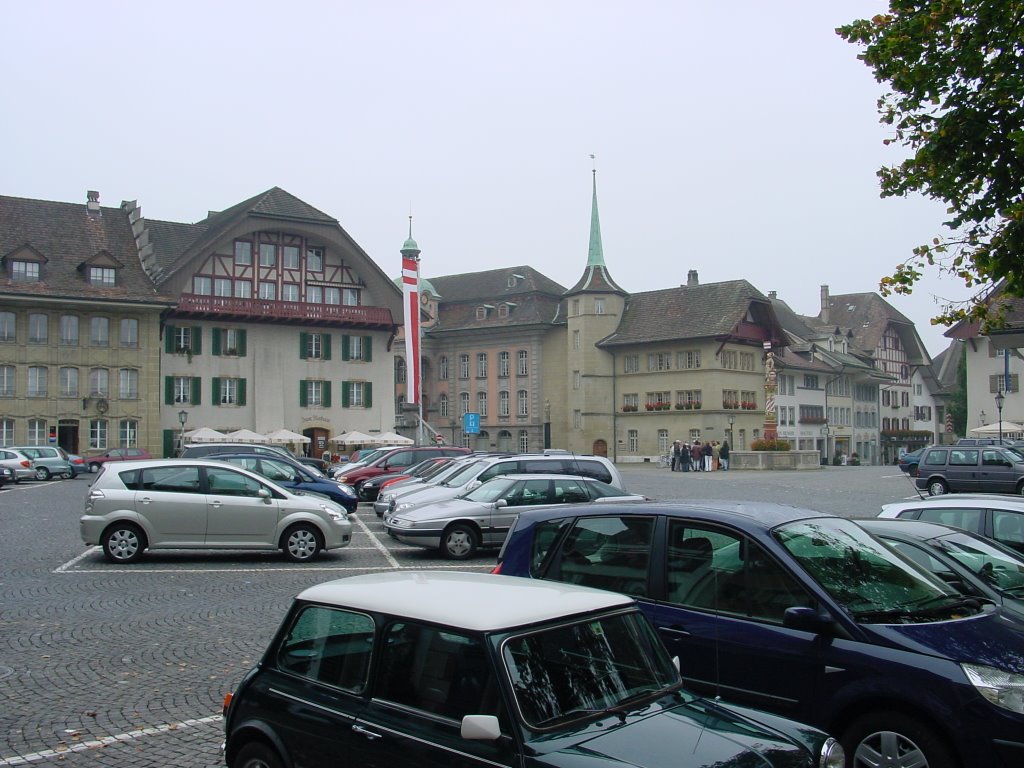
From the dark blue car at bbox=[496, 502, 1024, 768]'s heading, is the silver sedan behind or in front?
behind

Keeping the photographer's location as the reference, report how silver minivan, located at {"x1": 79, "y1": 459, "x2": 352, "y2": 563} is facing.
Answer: facing to the right of the viewer

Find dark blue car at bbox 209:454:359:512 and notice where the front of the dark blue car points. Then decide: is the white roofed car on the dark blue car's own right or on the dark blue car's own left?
on the dark blue car's own right

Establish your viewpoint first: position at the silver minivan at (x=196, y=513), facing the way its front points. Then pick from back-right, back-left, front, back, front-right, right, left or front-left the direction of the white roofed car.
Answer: right

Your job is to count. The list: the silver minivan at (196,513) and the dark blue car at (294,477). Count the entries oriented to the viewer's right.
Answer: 2

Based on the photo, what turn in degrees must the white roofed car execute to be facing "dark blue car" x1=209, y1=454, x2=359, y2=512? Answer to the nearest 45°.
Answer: approximately 135° to its left

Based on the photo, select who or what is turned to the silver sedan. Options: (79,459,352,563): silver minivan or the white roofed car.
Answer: the silver minivan

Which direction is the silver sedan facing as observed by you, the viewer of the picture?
facing the viewer and to the left of the viewer

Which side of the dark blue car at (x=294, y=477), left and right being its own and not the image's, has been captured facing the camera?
right

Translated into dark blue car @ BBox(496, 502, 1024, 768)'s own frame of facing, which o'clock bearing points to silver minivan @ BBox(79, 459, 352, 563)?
The silver minivan is roughly at 6 o'clock from the dark blue car.

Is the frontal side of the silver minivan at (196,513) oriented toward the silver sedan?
yes

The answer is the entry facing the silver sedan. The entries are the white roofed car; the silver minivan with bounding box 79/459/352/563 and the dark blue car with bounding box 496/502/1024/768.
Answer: the silver minivan
